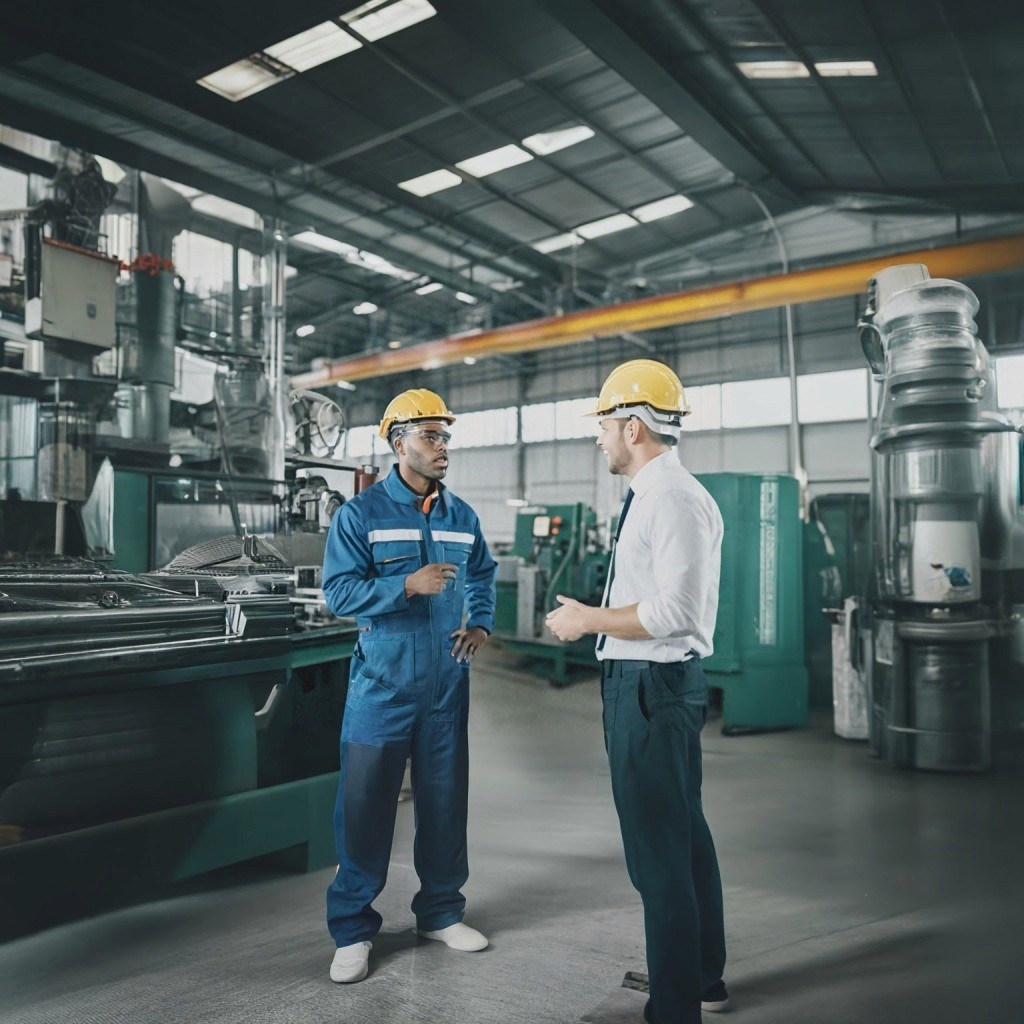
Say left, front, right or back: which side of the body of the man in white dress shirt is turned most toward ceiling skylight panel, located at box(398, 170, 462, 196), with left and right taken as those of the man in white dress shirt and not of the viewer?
right

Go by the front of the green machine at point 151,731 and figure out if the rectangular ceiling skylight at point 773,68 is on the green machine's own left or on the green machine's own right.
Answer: on the green machine's own left

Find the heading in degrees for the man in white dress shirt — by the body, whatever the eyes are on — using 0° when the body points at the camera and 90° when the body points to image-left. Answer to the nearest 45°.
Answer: approximately 90°

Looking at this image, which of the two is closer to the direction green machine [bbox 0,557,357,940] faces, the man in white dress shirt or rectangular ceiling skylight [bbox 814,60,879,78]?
the man in white dress shirt

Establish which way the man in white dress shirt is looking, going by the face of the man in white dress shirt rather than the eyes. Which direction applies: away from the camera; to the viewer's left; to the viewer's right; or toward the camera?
to the viewer's left

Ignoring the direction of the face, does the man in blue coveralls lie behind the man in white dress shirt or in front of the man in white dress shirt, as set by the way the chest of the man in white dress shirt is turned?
in front

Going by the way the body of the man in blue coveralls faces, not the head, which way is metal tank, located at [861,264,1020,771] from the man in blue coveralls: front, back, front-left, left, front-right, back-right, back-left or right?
left

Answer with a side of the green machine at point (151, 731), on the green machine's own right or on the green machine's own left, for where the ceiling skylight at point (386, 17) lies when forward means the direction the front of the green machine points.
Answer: on the green machine's own left

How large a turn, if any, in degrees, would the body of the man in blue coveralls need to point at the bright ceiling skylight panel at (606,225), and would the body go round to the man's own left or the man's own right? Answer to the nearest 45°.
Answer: approximately 135° to the man's own left

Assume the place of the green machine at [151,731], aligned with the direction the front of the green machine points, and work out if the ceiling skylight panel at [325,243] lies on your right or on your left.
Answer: on your left

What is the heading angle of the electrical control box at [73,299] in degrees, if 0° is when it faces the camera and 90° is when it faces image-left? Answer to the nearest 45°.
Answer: approximately 315°

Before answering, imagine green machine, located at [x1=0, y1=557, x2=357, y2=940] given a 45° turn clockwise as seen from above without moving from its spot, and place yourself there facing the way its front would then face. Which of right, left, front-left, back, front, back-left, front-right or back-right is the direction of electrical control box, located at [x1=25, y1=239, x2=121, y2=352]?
back
